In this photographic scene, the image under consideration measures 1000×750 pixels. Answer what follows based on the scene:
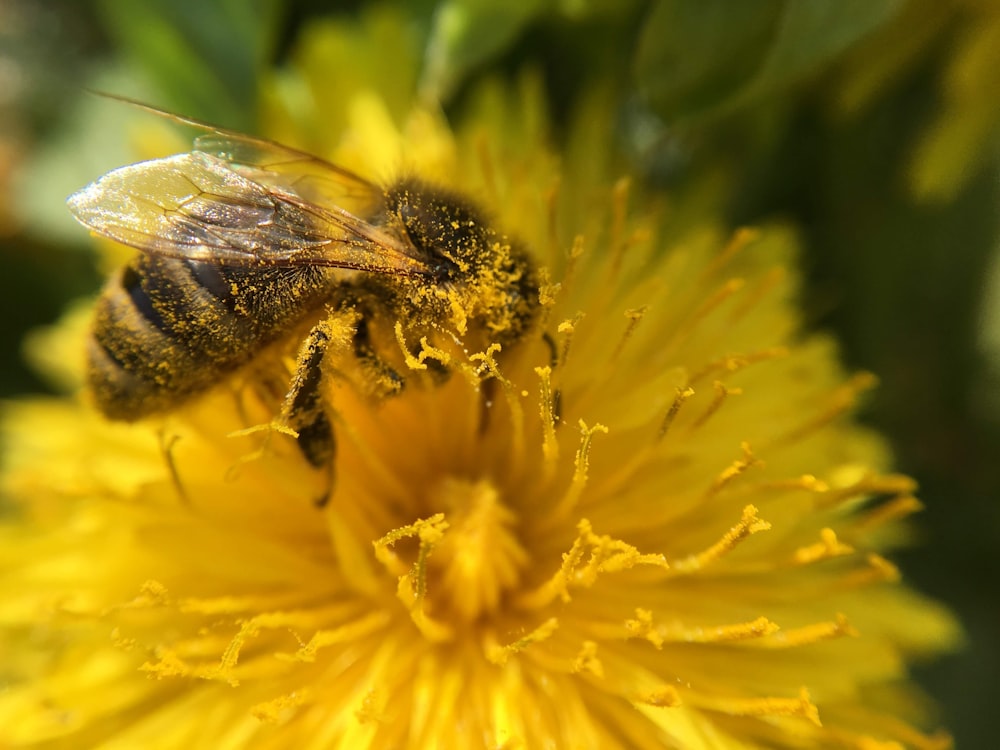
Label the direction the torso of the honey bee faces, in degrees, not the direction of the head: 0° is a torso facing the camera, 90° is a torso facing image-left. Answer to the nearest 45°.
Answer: approximately 270°

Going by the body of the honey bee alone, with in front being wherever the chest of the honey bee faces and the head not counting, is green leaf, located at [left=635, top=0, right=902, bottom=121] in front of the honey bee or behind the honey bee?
in front
